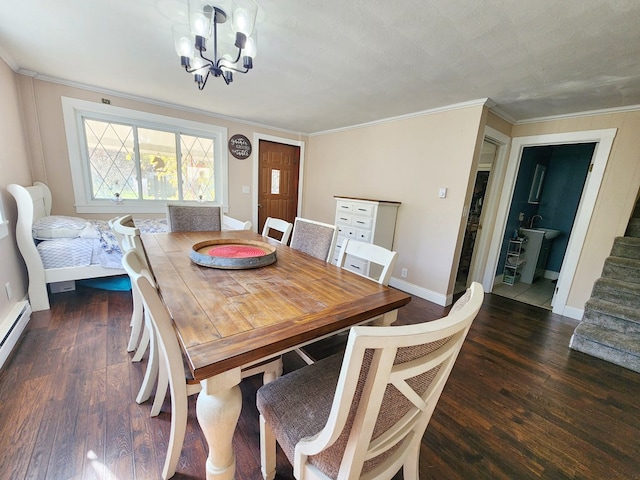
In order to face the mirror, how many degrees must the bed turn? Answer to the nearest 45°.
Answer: approximately 45° to its right

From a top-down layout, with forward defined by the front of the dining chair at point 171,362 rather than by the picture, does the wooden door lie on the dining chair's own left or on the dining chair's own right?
on the dining chair's own left

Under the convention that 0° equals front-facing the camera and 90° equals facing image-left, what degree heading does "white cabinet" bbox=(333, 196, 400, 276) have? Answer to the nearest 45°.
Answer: approximately 45°

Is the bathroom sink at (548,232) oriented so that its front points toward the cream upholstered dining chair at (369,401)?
yes

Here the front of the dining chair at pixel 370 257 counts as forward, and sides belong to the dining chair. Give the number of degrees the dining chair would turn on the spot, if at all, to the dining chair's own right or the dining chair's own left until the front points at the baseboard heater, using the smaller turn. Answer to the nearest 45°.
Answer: approximately 45° to the dining chair's own right

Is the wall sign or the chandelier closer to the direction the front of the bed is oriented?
the wall sign

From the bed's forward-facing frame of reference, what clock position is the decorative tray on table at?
The decorative tray on table is roughly at 2 o'clock from the bed.

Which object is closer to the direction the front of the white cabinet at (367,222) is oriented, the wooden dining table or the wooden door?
the wooden dining table

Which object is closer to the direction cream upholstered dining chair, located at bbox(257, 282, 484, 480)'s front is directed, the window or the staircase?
the window

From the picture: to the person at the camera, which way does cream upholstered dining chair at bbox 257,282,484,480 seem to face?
facing away from the viewer and to the left of the viewer

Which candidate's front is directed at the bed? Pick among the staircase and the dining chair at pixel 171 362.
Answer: the staircase

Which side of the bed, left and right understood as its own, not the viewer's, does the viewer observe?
right

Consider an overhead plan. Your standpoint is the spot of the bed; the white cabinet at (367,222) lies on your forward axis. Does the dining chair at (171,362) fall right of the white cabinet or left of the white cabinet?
right

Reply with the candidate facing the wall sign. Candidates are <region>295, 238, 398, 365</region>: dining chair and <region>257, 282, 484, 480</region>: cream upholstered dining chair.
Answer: the cream upholstered dining chair

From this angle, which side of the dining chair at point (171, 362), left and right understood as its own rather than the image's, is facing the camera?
right
